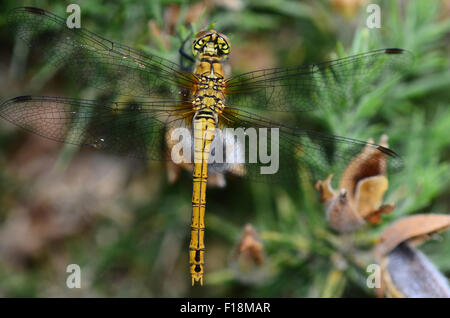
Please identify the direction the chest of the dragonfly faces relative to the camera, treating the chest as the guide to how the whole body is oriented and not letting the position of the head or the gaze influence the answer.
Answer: away from the camera
